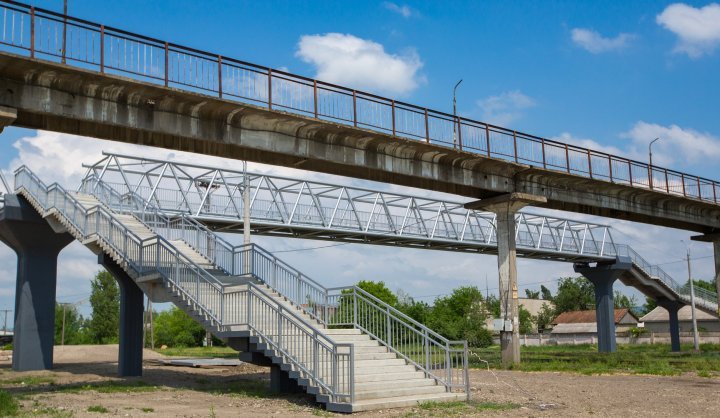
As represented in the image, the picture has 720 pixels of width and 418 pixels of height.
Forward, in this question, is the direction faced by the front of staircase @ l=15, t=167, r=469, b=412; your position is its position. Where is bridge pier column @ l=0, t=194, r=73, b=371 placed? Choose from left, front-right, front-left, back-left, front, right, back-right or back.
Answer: back

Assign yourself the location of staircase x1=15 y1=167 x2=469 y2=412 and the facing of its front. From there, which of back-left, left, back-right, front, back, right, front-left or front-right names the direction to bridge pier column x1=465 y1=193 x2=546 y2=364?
left

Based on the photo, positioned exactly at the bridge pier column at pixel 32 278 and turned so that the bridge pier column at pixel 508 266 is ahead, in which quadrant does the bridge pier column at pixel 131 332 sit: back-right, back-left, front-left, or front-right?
front-right

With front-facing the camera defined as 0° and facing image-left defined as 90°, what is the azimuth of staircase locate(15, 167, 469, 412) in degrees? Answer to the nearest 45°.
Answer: approximately 315°

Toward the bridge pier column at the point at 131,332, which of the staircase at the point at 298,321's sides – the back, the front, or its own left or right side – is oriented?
back
